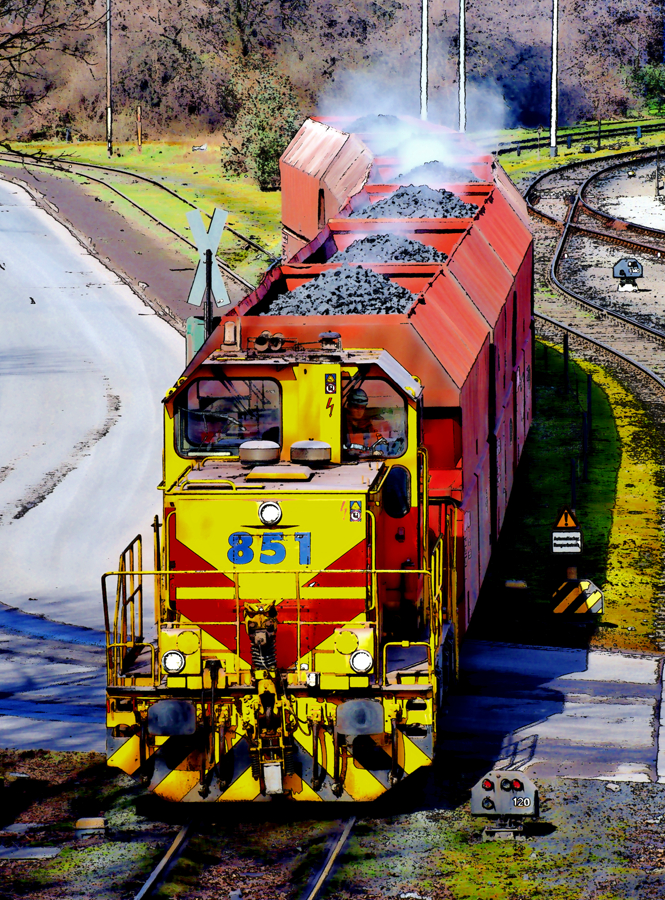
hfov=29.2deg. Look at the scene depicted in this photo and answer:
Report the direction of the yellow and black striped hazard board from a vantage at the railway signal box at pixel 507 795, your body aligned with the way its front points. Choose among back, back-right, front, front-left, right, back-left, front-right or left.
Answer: back

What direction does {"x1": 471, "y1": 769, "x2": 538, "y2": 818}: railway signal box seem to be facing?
toward the camera

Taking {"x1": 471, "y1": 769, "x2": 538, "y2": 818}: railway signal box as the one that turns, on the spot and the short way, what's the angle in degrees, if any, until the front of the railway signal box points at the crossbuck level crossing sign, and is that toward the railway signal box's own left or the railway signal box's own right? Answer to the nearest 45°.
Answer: approximately 135° to the railway signal box's own right

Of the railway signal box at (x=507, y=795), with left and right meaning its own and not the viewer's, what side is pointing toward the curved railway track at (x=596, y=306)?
back

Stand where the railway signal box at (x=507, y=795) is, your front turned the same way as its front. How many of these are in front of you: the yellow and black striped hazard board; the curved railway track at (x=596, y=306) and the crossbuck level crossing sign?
0

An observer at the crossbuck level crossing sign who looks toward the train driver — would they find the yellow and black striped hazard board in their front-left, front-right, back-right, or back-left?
front-left
